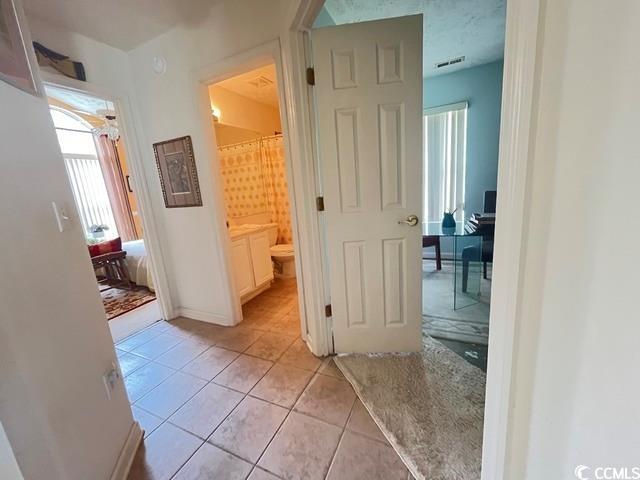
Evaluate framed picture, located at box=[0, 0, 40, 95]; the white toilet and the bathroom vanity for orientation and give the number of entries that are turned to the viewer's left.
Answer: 0

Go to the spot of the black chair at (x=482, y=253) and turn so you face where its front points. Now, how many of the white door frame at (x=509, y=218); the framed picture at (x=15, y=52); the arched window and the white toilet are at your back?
0

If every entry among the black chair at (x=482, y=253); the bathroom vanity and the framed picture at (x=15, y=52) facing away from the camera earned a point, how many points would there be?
0

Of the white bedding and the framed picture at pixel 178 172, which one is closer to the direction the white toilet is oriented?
the framed picture

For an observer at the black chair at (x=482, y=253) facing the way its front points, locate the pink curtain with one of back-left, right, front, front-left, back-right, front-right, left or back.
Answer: front-right

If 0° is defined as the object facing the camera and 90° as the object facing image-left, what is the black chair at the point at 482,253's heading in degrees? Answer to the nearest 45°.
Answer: approximately 45°

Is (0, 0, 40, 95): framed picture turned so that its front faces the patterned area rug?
no

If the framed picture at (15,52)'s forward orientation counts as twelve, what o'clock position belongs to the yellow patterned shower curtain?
The yellow patterned shower curtain is roughly at 9 o'clock from the framed picture.

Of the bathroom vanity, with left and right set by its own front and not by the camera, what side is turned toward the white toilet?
left

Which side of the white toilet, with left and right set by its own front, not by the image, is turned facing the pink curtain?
back

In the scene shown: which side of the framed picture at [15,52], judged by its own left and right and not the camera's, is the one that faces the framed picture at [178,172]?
left

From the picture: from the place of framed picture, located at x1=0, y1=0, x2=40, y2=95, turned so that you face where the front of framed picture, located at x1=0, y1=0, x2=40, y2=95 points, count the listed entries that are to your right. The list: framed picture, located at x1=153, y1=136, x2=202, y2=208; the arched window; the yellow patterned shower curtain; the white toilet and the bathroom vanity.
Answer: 0

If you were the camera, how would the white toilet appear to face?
facing the viewer and to the right of the viewer

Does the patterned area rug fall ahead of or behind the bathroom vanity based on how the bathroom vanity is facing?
behind

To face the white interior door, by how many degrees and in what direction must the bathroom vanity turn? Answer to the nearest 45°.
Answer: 0° — it already faces it
